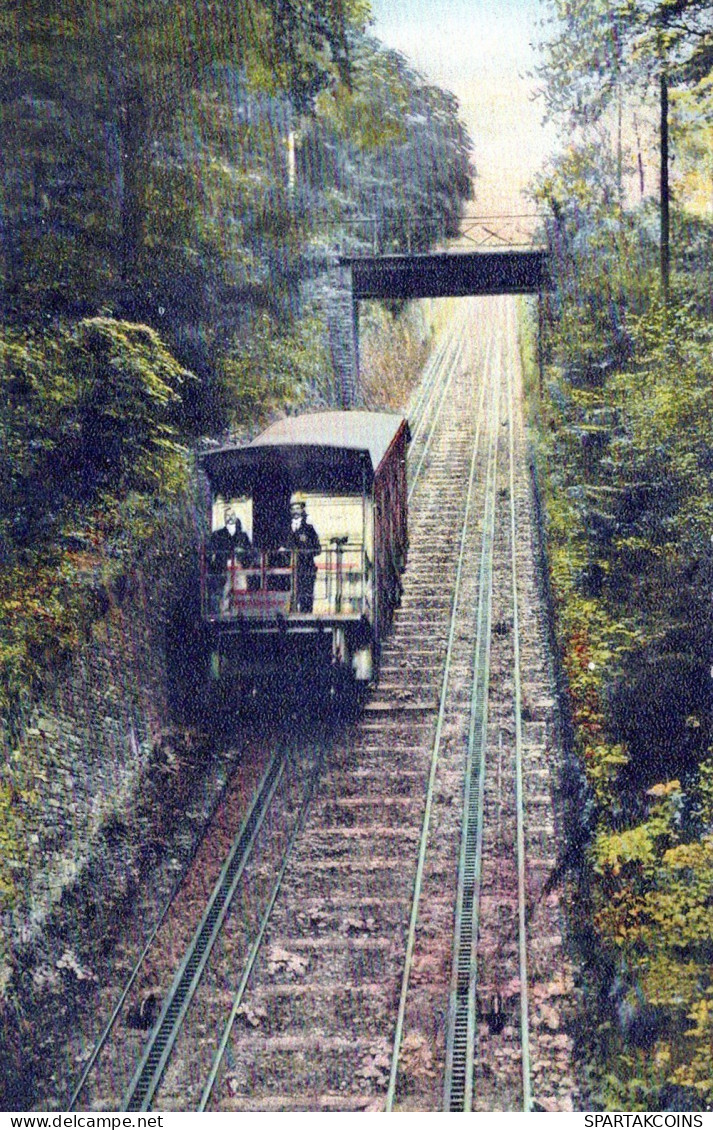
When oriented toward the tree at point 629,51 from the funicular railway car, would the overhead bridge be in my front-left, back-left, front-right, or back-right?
front-left

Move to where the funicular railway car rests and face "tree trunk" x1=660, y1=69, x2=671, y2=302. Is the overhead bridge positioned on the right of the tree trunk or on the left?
left

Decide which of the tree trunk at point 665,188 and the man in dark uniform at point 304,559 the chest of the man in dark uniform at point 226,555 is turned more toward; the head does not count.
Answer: the man in dark uniform

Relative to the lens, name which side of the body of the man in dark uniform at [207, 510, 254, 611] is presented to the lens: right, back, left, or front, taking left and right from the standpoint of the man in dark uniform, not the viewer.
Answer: front

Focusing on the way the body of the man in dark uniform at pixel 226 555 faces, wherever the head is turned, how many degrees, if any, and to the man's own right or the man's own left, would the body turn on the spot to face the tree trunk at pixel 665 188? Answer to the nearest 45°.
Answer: approximately 135° to the man's own left

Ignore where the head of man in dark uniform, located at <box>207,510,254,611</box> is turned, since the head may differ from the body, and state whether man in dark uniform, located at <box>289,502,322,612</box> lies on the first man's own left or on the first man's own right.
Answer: on the first man's own left

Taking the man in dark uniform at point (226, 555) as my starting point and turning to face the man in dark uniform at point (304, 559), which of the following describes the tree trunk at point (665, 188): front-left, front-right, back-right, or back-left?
front-left

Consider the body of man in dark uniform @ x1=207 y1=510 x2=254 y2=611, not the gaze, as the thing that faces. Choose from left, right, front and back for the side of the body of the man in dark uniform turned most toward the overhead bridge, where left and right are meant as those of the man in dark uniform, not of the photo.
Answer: back
